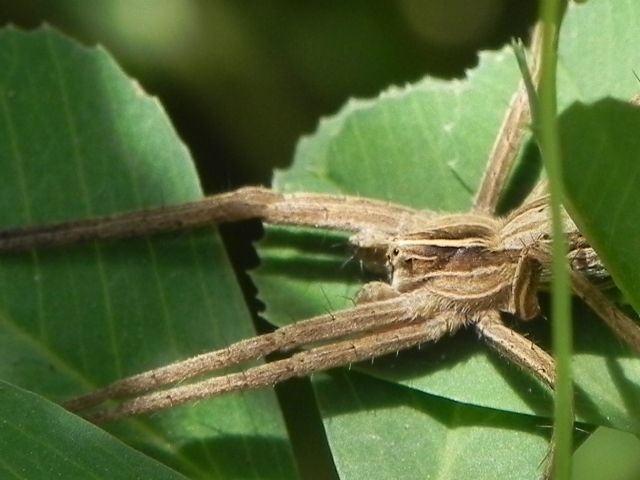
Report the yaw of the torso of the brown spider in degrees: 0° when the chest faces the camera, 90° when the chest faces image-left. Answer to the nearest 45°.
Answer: approximately 90°

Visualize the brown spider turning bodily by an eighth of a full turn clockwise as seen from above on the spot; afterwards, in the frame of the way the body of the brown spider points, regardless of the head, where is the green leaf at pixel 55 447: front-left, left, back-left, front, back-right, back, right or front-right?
left
